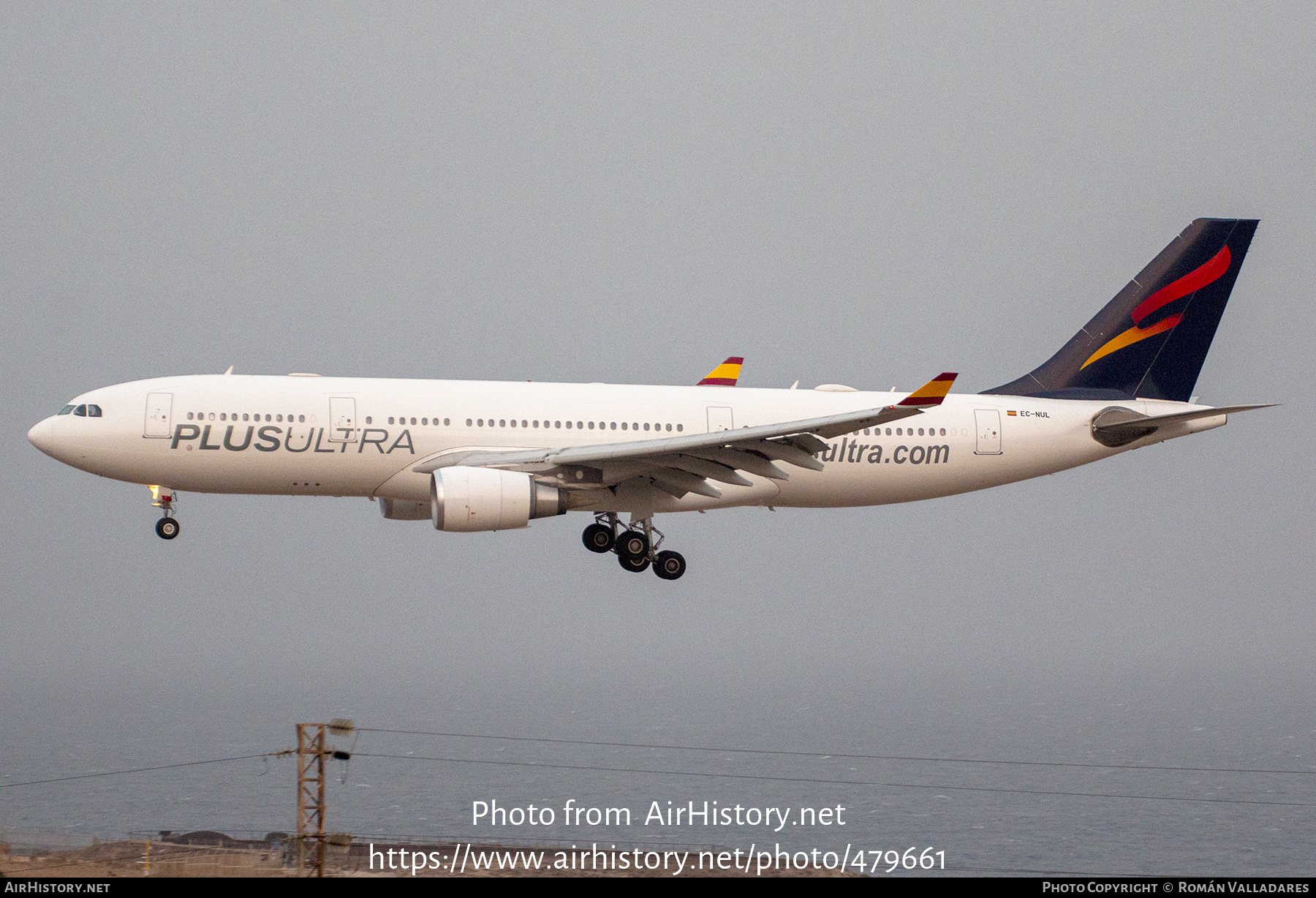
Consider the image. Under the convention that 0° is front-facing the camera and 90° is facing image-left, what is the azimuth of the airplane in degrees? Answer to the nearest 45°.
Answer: approximately 90°
